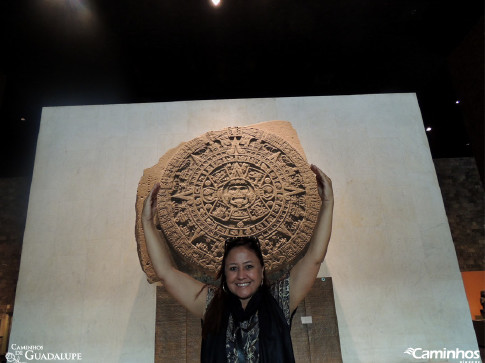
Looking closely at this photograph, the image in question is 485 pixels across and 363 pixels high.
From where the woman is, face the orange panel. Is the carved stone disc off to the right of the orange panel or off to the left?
left

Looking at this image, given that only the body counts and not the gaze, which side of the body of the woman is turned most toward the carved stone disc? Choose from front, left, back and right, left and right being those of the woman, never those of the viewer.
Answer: back

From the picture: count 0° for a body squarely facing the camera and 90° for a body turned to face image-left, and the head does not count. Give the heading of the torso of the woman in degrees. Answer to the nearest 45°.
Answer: approximately 0°

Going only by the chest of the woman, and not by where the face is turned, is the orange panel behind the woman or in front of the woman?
behind
